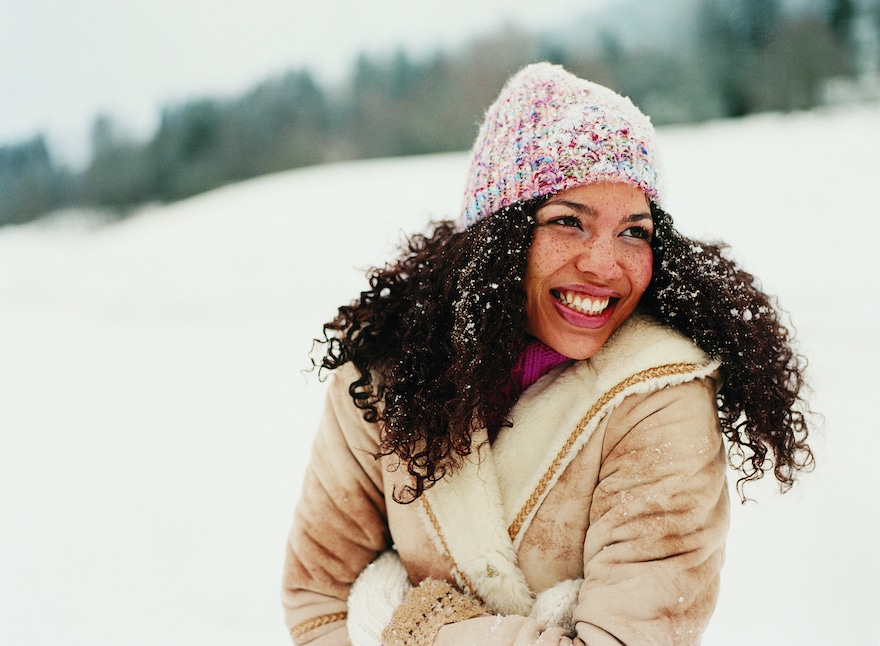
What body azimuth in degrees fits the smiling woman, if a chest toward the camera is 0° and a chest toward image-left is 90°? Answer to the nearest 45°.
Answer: approximately 0°

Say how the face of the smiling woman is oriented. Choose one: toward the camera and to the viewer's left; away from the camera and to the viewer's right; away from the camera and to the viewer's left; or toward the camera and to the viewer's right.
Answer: toward the camera and to the viewer's right
